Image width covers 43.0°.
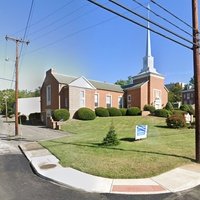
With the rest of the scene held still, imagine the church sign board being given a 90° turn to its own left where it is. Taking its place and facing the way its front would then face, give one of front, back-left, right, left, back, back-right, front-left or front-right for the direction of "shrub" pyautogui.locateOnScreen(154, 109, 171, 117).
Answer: front-left

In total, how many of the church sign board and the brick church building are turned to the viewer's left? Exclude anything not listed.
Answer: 0

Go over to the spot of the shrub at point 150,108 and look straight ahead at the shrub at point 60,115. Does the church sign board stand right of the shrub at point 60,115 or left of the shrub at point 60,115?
left

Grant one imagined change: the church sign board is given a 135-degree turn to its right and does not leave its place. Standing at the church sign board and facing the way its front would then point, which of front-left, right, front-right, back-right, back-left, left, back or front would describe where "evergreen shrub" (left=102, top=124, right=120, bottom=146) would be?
front-left

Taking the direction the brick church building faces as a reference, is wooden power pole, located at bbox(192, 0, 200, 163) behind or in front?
in front

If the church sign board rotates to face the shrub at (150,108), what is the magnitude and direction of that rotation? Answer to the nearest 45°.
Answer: approximately 135° to its left

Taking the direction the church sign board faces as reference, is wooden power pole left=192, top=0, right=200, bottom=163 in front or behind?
in front

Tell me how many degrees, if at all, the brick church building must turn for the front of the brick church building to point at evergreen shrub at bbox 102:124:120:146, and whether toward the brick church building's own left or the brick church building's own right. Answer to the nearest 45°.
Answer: approximately 45° to the brick church building's own right

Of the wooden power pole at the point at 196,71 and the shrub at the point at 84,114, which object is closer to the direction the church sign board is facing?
the wooden power pole

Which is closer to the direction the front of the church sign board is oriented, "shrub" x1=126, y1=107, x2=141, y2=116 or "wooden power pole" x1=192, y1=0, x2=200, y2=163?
the wooden power pole

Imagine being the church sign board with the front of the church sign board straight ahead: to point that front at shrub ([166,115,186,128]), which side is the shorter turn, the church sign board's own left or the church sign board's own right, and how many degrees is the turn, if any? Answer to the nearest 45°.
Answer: approximately 135° to the church sign board's own left

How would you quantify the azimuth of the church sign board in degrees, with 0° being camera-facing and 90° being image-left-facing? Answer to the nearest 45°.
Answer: approximately 315°
